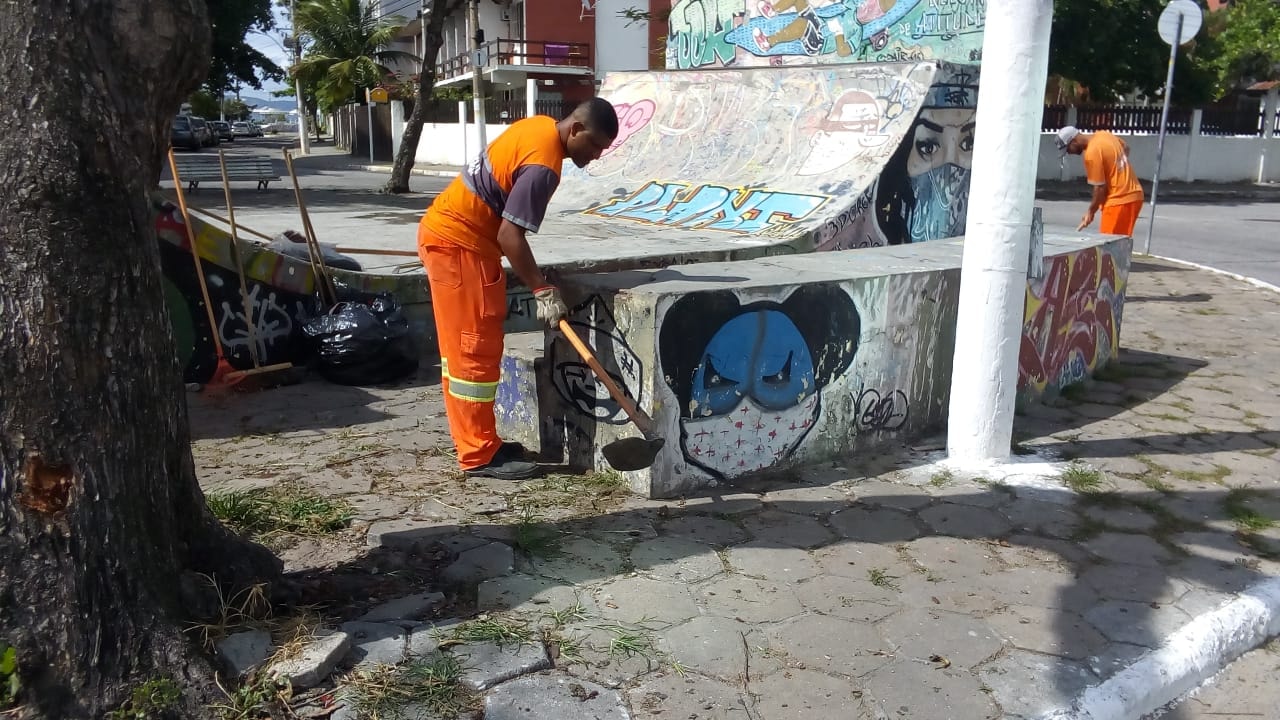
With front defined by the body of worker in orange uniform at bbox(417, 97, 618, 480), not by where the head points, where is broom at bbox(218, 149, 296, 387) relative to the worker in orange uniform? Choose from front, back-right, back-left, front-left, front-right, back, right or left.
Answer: back-left

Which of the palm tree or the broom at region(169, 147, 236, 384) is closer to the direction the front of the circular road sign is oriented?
the palm tree

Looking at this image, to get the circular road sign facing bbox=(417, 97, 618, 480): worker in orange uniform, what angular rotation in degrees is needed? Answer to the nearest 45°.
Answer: approximately 180°

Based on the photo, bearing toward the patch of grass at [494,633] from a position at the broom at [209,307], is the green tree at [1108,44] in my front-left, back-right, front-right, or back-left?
back-left

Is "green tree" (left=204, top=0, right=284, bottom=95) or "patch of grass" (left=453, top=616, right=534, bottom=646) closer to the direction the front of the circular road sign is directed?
the green tree

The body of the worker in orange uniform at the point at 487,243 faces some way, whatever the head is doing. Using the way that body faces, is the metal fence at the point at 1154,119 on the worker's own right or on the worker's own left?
on the worker's own left

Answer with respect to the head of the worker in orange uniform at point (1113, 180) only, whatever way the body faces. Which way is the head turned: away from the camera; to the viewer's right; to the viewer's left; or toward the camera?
to the viewer's left

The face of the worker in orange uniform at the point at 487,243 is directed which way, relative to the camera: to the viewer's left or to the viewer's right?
to the viewer's right

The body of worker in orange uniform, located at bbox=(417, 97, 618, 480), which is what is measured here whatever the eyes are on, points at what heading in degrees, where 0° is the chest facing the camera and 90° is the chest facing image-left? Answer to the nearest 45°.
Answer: approximately 270°

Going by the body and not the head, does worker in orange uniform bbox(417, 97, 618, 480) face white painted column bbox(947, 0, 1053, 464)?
yes

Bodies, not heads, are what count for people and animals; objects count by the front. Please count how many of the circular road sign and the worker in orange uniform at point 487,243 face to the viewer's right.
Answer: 1

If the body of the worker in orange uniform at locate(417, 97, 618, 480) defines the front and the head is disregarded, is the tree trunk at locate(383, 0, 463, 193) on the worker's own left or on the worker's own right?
on the worker's own left

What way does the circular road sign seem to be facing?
away from the camera

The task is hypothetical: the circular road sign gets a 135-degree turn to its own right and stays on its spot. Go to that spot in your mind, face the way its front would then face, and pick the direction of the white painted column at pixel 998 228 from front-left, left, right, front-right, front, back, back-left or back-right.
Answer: front-right

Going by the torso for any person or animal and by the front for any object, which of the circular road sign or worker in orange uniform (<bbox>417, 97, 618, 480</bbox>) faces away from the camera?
the circular road sign

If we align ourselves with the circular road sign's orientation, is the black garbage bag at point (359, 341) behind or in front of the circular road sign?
behind
